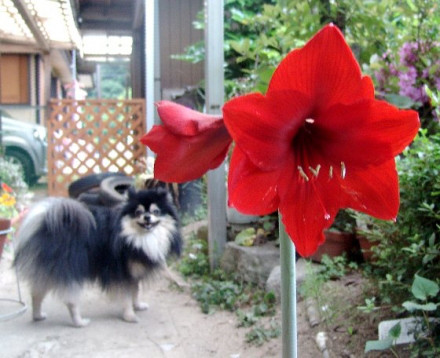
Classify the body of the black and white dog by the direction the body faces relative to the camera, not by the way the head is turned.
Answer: to the viewer's right

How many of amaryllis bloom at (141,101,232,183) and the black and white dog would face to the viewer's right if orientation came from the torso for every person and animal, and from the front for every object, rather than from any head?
1

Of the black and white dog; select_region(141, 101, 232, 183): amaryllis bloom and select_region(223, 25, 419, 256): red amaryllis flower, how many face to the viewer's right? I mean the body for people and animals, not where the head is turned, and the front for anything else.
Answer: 1

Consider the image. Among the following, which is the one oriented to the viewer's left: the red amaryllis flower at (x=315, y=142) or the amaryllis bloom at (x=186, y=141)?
the amaryllis bloom

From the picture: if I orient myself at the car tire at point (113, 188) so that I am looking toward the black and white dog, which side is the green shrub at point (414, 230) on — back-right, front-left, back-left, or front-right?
front-left

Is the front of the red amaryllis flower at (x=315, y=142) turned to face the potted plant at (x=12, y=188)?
no

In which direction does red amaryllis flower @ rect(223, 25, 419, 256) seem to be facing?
toward the camera

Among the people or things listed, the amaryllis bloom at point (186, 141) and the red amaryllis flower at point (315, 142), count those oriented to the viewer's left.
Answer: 1

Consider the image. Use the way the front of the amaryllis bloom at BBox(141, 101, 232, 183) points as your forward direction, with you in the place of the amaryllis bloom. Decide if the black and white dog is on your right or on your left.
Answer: on your right

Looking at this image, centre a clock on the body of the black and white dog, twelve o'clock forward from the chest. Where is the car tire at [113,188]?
The car tire is roughly at 9 o'clock from the black and white dog.

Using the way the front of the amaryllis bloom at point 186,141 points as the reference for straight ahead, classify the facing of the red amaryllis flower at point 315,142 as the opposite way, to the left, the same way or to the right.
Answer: to the left

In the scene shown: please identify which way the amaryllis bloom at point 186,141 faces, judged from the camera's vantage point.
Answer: facing to the left of the viewer

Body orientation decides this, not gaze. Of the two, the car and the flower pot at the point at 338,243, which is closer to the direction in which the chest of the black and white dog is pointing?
the flower pot

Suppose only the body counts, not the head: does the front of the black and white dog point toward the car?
no

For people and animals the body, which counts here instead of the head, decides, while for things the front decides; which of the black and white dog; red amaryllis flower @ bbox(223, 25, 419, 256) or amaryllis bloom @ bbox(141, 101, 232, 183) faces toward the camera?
the red amaryllis flower

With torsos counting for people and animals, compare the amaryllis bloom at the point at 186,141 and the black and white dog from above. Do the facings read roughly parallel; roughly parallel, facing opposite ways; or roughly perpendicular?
roughly parallel, facing opposite ways
